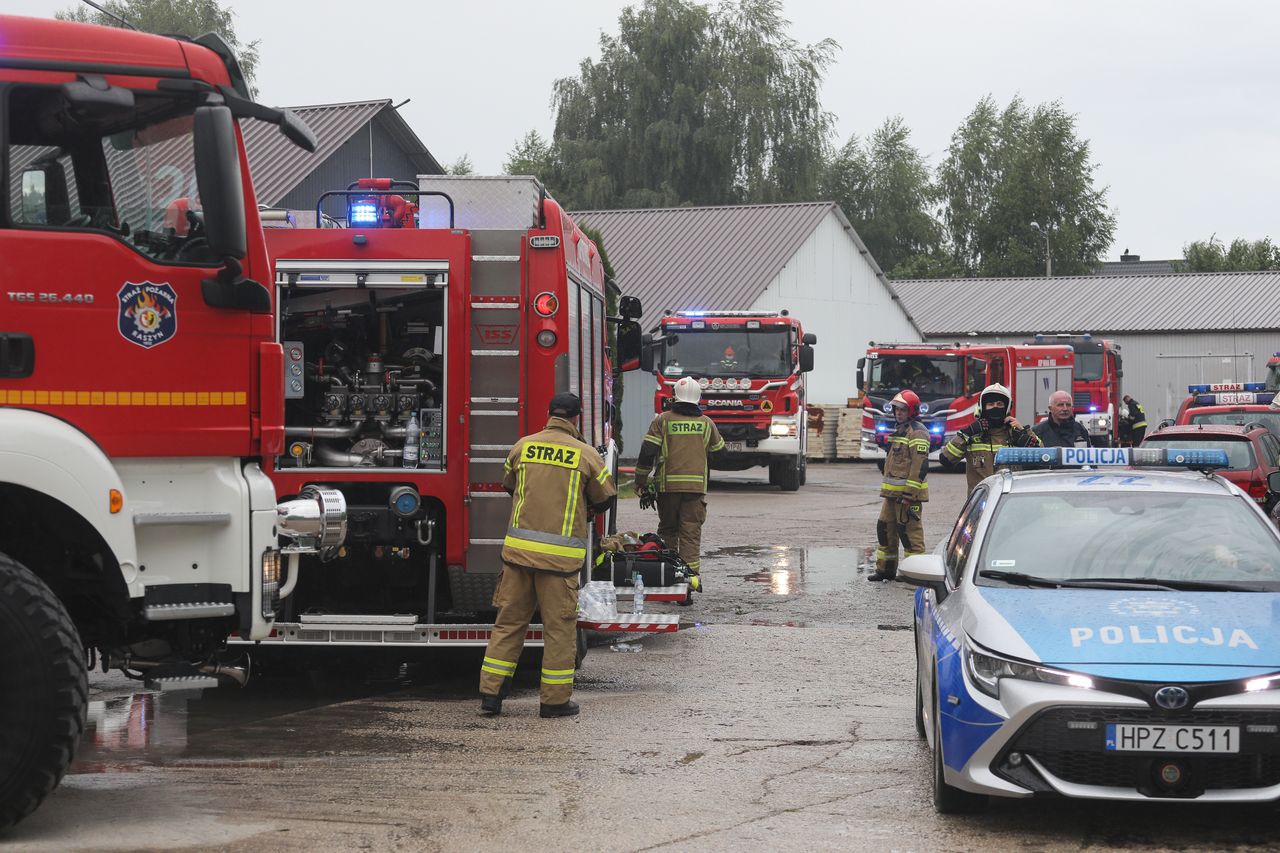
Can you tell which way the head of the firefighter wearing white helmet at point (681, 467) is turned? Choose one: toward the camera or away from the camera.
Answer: away from the camera

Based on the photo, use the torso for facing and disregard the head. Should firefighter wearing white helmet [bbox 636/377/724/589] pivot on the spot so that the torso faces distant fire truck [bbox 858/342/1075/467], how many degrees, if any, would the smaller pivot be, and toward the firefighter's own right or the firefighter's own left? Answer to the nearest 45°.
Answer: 0° — they already face it

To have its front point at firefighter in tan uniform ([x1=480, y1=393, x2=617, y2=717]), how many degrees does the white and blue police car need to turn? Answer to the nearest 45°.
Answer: approximately 135° to its right

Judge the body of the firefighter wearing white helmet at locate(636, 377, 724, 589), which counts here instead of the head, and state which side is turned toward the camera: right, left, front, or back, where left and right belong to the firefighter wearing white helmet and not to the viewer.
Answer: back

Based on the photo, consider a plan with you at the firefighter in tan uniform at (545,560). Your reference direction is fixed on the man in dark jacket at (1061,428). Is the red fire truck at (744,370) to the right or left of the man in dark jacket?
left

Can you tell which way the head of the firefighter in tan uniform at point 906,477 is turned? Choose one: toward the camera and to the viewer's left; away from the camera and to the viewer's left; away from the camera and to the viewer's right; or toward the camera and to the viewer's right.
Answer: toward the camera and to the viewer's left

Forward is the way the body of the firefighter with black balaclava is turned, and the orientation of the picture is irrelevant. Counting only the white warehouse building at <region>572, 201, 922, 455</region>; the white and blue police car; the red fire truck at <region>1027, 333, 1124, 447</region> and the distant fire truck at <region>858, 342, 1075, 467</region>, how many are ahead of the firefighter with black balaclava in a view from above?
1

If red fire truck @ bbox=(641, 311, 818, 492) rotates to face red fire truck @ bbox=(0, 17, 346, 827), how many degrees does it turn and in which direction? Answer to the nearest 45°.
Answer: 0° — it already faces it

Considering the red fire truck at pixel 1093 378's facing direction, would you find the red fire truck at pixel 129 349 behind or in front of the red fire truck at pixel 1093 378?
in front

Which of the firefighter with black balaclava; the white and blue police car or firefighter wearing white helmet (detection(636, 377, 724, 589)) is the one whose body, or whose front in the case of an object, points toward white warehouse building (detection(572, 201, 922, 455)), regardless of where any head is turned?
the firefighter wearing white helmet

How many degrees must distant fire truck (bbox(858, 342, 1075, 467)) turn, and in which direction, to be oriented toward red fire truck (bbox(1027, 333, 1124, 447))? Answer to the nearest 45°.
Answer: approximately 180°

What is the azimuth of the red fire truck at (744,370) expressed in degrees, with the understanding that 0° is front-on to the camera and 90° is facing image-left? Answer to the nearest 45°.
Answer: approximately 0°

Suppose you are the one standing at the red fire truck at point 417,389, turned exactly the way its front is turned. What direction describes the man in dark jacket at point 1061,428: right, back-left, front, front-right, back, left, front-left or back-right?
front-right

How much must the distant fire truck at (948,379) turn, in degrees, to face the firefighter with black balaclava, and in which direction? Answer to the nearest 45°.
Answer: approximately 45° to its left
